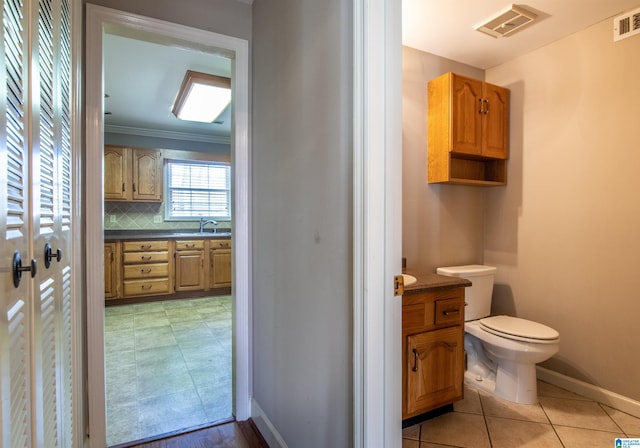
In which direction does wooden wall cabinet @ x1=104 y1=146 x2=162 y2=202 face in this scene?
toward the camera

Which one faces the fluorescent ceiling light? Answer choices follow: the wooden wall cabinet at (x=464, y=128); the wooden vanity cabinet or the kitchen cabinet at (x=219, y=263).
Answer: the kitchen cabinet

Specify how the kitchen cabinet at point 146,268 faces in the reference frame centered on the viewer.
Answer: facing the viewer

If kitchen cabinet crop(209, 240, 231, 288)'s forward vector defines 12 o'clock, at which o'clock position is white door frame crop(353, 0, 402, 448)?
The white door frame is roughly at 12 o'clock from the kitchen cabinet.

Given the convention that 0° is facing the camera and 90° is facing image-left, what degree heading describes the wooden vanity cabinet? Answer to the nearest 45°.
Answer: approximately 315°

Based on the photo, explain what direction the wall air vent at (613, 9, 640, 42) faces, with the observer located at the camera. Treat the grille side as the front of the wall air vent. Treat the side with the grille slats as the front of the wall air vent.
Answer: facing the viewer and to the left of the viewer

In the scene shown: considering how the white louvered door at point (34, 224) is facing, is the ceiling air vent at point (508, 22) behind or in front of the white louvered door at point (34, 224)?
in front

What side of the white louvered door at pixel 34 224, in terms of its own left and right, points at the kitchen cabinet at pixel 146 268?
left

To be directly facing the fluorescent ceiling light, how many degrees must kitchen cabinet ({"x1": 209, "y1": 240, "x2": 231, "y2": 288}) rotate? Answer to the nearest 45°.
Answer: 0° — it already faces it

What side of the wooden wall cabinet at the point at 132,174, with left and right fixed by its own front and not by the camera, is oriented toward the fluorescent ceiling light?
front

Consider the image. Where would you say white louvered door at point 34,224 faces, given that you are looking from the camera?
facing to the right of the viewer

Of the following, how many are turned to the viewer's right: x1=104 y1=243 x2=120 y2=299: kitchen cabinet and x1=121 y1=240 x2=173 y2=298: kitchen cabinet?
0

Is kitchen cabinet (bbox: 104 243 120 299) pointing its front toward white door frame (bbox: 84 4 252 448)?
yes

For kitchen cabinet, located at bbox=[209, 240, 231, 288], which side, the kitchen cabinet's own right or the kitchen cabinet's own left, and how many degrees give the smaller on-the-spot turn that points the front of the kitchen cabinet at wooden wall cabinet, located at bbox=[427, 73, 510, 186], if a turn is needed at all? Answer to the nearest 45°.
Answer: approximately 45° to the kitchen cabinet's own left
